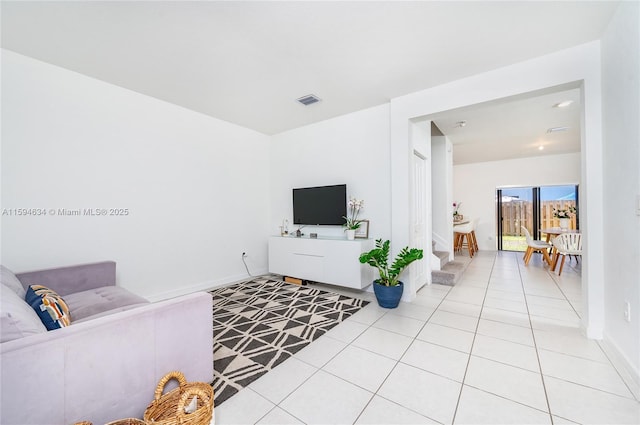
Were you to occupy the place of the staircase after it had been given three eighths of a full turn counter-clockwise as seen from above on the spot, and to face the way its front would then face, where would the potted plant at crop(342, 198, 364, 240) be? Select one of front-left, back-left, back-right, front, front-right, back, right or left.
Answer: left

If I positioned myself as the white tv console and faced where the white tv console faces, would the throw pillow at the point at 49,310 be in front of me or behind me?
in front

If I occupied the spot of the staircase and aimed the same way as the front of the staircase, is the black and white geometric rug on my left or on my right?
on my right

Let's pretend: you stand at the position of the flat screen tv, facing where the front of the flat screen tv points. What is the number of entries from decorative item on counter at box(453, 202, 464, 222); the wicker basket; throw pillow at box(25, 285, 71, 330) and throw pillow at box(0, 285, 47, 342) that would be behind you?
1

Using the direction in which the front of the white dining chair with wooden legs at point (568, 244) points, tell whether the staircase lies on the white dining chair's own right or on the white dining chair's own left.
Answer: on the white dining chair's own left

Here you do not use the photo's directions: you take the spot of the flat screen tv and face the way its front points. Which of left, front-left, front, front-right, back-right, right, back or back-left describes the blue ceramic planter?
left

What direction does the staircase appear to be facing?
to the viewer's right

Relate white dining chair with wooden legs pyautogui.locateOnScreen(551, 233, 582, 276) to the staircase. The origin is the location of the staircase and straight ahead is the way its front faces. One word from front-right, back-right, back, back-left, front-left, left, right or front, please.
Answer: front-left

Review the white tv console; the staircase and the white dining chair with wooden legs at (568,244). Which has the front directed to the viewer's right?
the staircase

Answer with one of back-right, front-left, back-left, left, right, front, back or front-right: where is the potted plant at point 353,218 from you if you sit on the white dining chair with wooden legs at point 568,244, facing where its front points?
left

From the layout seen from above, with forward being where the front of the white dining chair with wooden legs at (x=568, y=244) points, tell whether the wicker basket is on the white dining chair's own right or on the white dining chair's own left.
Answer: on the white dining chair's own left

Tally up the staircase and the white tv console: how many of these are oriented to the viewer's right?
1

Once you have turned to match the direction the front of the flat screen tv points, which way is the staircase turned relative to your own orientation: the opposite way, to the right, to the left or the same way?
to the left
